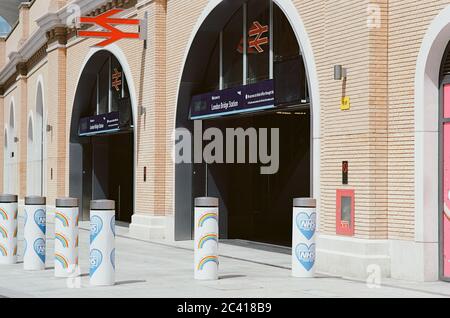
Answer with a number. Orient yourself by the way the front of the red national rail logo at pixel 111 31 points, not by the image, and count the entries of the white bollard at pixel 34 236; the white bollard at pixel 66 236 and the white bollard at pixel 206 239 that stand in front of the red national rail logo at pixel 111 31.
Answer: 3

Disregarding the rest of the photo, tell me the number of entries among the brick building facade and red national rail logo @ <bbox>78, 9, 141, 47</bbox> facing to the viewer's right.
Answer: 0

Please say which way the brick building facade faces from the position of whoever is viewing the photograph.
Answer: facing the viewer and to the left of the viewer

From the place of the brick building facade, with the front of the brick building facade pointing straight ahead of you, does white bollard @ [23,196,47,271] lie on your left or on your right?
on your right

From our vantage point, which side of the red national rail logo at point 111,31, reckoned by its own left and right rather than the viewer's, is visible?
front

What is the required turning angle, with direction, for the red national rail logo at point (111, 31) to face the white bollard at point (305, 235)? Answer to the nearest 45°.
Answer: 0° — it already faces it

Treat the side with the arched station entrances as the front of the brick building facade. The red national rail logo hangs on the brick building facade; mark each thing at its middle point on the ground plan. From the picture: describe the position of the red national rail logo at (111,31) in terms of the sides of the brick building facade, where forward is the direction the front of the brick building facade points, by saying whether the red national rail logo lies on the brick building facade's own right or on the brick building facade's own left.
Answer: on the brick building facade's own right

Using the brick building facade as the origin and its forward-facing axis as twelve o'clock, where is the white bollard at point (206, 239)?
The white bollard is roughly at 1 o'clock from the brick building facade.

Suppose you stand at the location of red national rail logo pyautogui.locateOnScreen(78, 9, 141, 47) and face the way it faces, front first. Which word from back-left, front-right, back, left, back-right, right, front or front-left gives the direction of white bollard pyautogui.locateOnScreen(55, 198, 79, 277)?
front

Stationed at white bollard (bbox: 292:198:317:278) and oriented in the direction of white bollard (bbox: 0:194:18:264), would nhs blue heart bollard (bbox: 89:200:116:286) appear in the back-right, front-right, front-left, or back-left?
front-left

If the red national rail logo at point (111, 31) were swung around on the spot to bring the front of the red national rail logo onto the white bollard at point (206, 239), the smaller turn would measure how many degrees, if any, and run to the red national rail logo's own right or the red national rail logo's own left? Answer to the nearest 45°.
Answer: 0° — it already faces it
